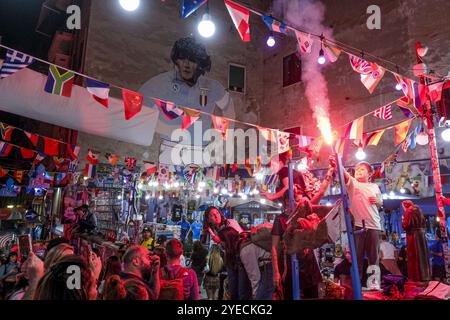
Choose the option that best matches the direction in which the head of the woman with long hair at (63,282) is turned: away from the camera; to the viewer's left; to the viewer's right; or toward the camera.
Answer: away from the camera

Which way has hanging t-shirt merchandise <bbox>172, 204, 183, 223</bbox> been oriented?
toward the camera

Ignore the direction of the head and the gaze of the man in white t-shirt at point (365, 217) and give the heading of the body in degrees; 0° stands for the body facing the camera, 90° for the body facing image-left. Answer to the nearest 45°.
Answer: approximately 45°

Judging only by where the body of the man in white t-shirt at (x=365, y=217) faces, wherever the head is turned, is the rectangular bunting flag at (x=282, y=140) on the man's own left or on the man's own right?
on the man's own right

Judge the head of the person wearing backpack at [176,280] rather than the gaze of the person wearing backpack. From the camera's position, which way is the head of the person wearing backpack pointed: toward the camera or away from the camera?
away from the camera

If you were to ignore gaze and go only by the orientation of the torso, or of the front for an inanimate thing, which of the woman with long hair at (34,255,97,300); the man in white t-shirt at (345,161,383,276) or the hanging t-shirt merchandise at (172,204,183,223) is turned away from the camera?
the woman with long hair

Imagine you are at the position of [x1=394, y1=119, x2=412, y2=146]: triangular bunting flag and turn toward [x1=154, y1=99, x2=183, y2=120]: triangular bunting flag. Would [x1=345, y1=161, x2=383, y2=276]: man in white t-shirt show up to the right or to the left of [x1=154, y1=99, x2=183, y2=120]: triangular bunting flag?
left

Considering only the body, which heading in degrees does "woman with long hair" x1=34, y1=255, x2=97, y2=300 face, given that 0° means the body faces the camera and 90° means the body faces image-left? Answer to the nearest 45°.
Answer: approximately 180°
